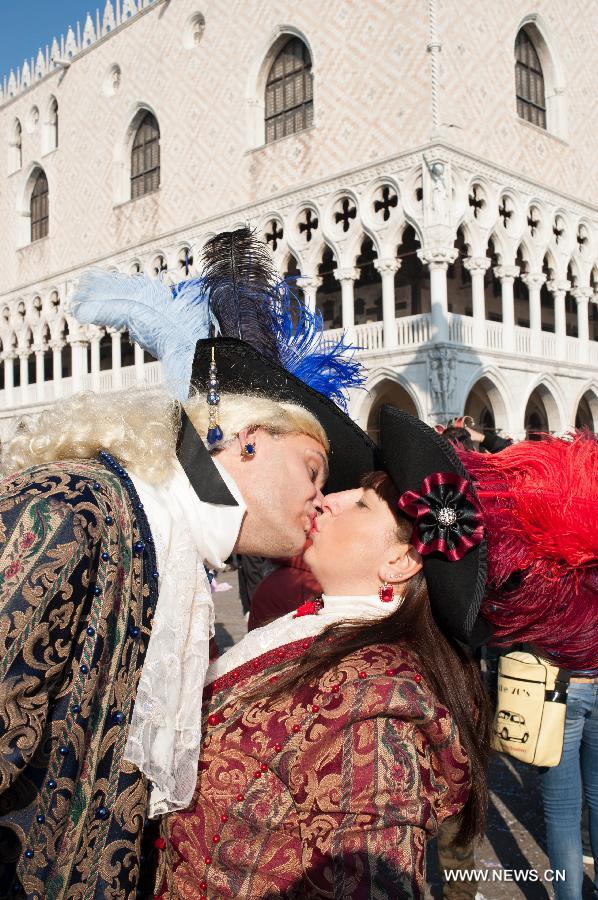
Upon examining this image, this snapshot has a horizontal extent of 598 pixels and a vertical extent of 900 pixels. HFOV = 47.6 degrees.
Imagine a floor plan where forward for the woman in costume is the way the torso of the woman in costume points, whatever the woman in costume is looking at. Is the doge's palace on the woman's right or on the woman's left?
on the woman's right

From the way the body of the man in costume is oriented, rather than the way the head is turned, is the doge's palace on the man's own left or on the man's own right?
on the man's own left

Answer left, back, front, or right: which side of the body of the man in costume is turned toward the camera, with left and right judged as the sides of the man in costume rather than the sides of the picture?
right

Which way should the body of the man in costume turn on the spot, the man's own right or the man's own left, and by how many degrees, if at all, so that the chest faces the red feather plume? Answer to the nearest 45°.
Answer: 0° — they already face it

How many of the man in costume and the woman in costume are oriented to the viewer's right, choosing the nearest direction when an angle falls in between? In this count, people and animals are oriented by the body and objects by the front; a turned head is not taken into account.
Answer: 1

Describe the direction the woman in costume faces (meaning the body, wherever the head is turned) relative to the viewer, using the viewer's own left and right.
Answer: facing to the left of the viewer

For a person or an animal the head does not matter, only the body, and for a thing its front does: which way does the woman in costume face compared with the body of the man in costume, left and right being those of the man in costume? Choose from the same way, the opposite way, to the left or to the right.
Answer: the opposite way

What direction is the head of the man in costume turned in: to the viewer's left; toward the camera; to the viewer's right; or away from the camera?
to the viewer's right

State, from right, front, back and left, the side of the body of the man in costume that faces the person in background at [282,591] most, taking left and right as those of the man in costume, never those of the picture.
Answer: left

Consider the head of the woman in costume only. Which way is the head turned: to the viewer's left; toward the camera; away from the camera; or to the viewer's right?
to the viewer's left

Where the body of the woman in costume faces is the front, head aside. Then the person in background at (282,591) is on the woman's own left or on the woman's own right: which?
on the woman's own right
